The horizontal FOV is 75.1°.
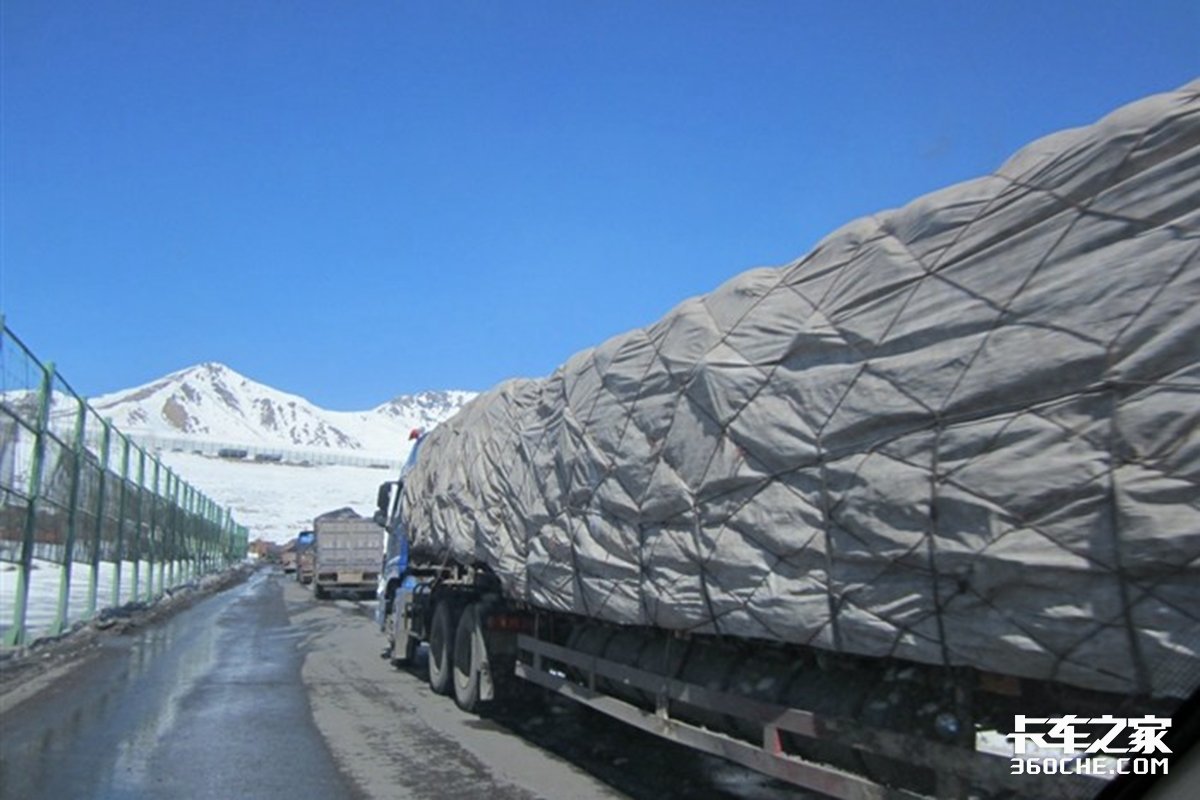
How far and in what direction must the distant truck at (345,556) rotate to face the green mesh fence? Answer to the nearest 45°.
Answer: approximately 180°

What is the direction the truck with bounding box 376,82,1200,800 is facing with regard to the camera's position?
facing away from the viewer and to the left of the viewer

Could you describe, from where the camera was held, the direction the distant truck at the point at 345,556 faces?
facing away from the viewer

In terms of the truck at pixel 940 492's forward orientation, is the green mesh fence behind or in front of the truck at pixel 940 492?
in front
